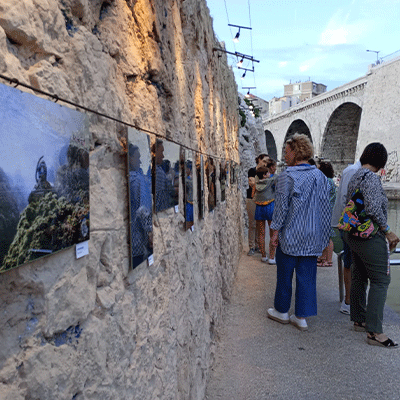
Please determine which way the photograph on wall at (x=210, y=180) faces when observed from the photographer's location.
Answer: facing to the right of the viewer

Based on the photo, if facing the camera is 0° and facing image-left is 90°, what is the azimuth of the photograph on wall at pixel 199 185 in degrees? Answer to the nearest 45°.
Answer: approximately 270°

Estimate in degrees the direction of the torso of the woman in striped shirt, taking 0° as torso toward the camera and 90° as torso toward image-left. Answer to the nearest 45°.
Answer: approximately 135°

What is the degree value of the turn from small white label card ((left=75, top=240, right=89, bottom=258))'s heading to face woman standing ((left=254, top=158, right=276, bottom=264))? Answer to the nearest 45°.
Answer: approximately 90° to its left

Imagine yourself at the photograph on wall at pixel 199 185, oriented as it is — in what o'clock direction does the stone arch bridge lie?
The stone arch bridge is roughly at 10 o'clock from the photograph on wall.

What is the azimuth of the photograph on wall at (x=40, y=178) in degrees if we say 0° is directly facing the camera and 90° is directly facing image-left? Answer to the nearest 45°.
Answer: approximately 315°

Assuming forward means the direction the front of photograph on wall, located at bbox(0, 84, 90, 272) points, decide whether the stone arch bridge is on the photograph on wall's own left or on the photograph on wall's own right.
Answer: on the photograph on wall's own left

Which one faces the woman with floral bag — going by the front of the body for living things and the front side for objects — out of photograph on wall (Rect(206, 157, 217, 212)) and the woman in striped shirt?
the photograph on wall

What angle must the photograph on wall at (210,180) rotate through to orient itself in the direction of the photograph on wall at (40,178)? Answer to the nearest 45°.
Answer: approximately 90° to its right
